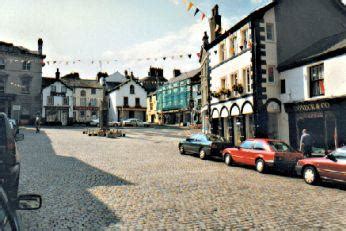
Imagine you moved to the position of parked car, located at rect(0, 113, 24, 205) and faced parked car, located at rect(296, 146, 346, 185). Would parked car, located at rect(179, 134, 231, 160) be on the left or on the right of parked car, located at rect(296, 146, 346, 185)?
left

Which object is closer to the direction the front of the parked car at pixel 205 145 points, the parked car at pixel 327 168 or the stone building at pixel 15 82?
the stone building

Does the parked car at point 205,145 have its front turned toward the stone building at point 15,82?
yes

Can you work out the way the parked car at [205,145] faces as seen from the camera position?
facing away from the viewer and to the left of the viewer

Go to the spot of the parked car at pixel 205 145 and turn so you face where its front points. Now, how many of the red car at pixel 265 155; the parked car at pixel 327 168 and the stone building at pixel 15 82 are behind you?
2

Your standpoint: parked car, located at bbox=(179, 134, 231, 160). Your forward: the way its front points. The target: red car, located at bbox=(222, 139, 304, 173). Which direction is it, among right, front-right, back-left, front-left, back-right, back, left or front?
back

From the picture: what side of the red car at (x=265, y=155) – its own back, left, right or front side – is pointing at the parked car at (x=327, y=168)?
back

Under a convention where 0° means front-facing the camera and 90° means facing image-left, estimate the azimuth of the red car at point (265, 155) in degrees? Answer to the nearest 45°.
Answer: approximately 135°

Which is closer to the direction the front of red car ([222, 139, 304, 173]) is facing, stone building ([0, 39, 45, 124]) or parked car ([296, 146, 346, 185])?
the stone building

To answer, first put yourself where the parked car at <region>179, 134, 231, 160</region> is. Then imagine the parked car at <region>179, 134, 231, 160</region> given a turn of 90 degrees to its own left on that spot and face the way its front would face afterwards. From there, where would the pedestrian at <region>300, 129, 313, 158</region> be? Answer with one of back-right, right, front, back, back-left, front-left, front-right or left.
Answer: back-left

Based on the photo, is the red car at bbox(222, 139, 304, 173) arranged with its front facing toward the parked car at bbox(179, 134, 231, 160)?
yes
